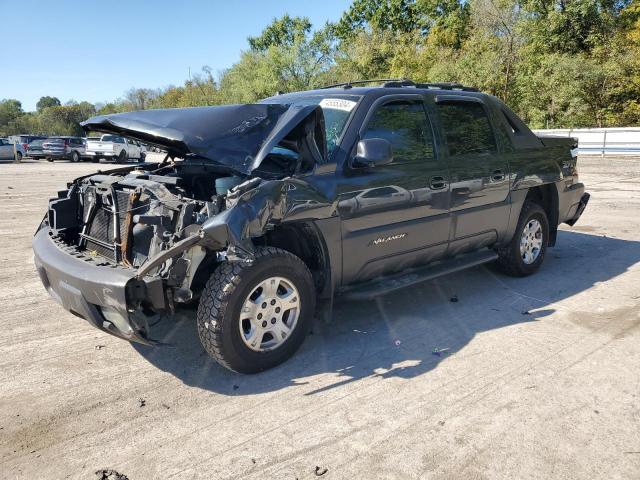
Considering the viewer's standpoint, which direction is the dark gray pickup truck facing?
facing the viewer and to the left of the viewer

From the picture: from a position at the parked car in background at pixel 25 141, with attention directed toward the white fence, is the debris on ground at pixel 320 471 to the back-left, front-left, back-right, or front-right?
front-right

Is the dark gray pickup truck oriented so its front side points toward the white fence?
no

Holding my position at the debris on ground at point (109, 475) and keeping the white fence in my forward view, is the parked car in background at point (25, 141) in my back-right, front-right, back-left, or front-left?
front-left

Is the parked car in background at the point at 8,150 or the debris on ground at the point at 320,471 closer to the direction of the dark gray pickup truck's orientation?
the debris on ground

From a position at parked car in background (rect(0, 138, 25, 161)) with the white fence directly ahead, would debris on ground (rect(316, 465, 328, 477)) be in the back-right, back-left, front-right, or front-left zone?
front-right

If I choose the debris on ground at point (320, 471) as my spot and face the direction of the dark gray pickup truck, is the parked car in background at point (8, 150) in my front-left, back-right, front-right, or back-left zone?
front-left

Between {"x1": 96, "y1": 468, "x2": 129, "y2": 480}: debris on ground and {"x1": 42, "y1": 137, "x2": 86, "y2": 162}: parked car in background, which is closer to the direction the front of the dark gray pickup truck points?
the debris on ground

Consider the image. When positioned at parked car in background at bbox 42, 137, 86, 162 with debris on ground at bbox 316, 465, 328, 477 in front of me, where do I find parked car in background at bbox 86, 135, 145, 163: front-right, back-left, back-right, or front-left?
front-left

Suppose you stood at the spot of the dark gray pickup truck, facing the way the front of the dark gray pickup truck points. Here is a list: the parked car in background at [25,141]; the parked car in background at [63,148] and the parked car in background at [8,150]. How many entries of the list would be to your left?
0

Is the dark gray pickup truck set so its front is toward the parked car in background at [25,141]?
no

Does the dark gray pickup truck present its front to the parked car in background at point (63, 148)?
no

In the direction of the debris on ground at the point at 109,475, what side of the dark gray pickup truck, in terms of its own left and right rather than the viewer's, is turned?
front

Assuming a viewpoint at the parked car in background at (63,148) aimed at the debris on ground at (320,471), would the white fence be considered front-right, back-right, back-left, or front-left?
front-left

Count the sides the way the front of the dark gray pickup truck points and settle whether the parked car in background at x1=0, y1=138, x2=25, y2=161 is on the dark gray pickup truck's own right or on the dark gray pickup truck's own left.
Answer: on the dark gray pickup truck's own right

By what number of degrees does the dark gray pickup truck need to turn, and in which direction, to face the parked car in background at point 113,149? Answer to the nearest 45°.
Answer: approximately 135° to its right

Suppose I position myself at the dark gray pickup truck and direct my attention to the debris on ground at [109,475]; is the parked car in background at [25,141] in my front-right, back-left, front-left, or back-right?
back-right

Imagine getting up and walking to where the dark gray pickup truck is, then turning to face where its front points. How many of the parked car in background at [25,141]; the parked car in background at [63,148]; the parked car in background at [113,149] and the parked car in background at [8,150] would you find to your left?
0

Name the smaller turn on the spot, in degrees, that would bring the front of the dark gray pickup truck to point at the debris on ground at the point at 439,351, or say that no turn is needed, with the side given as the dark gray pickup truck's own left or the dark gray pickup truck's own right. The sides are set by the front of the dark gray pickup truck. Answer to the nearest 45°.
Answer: approximately 135° to the dark gray pickup truck's own left

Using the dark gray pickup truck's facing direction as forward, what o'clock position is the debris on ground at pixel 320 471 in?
The debris on ground is roughly at 10 o'clock from the dark gray pickup truck.

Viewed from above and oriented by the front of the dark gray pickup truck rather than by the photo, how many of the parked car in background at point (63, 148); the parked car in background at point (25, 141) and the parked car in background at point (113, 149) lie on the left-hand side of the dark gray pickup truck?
0

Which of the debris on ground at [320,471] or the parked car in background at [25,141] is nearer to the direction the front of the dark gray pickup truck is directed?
the debris on ground
